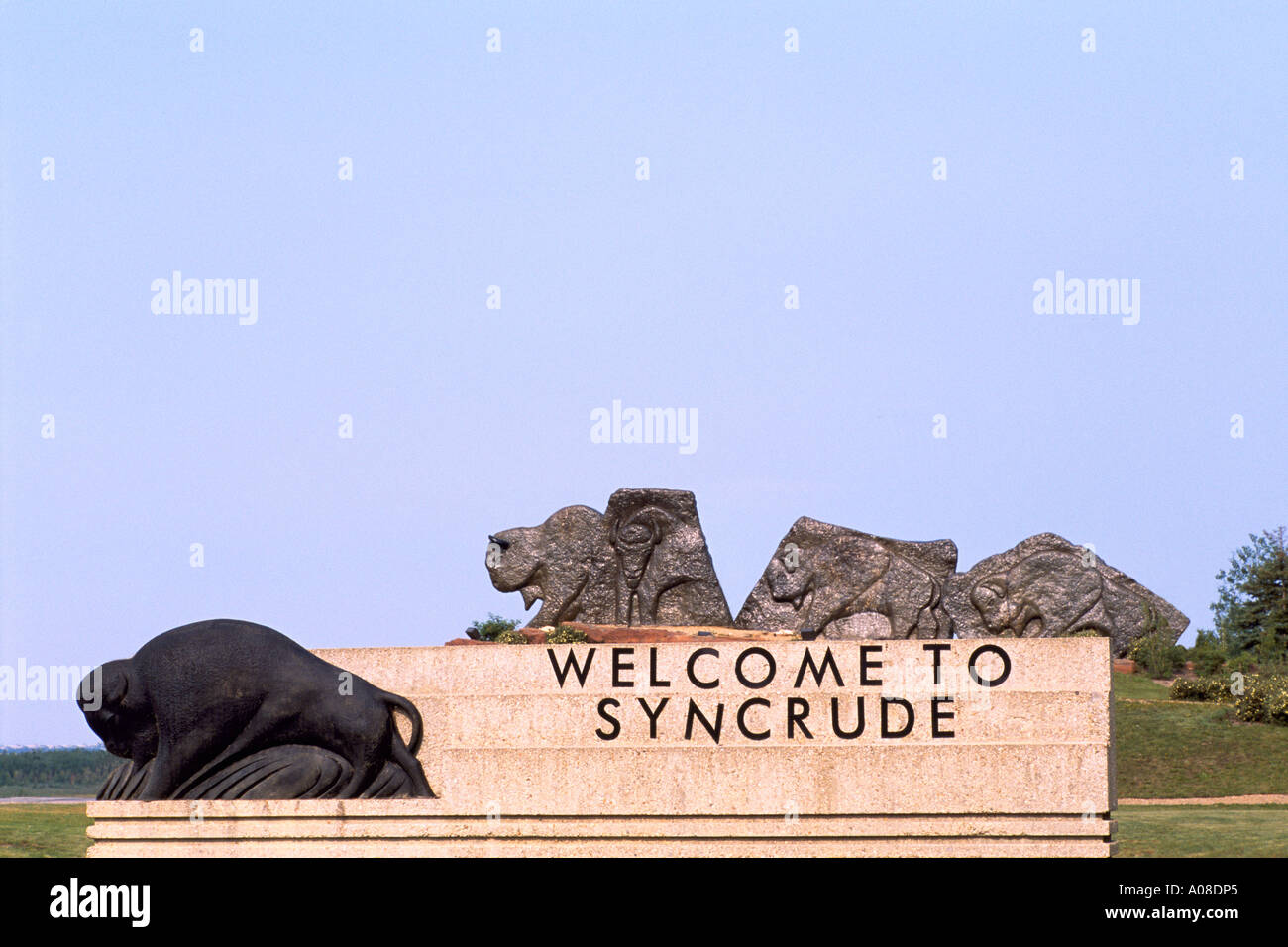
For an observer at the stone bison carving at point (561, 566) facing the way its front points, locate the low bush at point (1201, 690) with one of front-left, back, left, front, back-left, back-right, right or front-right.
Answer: back

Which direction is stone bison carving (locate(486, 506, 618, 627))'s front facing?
to the viewer's left

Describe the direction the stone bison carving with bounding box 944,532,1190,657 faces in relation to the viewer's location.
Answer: facing to the left of the viewer

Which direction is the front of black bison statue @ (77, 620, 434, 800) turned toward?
to the viewer's left

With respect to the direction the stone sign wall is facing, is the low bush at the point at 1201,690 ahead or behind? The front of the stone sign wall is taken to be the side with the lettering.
behind

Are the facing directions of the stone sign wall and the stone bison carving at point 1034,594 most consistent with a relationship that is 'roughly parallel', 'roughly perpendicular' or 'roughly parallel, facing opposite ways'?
roughly perpendicular

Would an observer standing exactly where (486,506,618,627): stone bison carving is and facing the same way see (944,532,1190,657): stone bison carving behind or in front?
behind

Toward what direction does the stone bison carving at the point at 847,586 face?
to the viewer's left

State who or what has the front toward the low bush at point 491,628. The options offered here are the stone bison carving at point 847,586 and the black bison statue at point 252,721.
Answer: the stone bison carving at point 847,586
